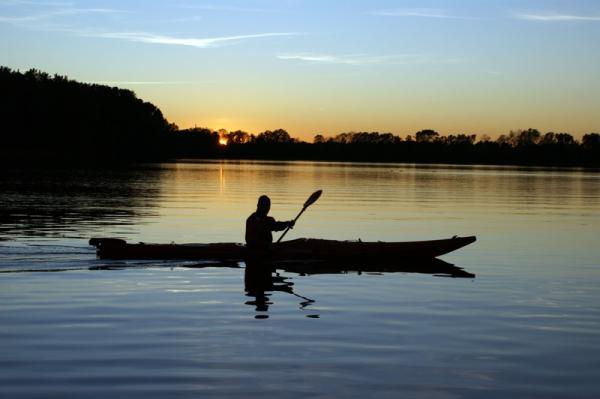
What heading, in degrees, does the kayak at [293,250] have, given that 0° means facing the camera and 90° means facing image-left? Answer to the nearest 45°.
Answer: approximately 270°

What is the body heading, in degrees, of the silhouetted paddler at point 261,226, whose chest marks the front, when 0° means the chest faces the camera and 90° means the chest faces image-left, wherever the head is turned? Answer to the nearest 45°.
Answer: approximately 270°
